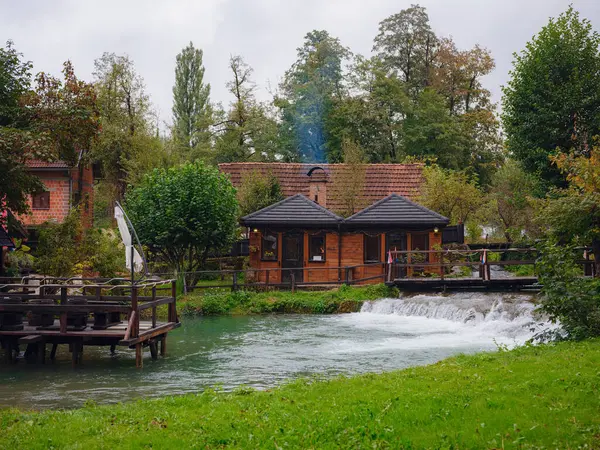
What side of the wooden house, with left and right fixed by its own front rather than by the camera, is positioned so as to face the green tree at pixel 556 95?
left

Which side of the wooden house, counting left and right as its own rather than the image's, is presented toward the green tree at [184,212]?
right

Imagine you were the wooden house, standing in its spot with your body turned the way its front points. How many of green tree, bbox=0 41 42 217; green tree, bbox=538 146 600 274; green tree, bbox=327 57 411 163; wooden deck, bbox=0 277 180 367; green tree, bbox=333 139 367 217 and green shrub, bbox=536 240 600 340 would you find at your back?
2

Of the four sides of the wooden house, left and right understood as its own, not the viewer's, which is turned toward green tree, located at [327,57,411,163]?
back

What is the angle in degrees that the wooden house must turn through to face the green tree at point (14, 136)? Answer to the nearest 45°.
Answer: approximately 45° to its right

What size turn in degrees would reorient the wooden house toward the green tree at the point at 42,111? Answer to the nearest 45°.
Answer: approximately 45° to its right

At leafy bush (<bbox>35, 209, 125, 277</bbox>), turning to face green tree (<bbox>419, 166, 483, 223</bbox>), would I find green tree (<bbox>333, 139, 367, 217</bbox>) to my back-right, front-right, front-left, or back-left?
front-left

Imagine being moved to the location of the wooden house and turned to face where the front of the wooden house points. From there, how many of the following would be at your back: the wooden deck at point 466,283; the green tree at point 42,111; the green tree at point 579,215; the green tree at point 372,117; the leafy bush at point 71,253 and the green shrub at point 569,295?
1

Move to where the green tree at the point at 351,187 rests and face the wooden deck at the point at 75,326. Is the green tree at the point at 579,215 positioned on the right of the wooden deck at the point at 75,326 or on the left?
left

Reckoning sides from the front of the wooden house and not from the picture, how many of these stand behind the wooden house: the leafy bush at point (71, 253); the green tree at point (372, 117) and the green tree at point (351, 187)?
2

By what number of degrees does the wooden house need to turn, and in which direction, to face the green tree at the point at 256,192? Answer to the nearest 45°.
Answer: approximately 135° to its right

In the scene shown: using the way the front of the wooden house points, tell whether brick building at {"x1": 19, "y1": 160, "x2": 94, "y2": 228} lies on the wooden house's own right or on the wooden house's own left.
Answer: on the wooden house's own right

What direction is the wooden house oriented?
toward the camera

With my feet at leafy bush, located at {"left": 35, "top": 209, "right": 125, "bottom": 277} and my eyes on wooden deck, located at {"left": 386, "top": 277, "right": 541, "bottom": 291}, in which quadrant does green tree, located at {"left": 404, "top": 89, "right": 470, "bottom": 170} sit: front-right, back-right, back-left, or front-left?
front-left

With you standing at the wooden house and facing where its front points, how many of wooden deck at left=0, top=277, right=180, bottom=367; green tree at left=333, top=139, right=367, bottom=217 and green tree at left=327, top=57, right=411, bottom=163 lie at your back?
2

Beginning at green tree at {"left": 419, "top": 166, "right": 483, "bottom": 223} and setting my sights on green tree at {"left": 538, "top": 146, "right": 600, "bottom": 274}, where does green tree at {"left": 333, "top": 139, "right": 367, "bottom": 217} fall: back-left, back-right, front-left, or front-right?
back-right
